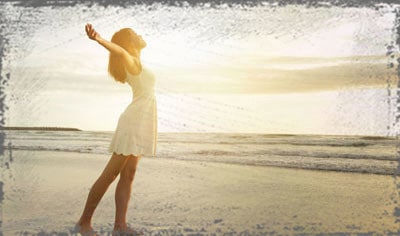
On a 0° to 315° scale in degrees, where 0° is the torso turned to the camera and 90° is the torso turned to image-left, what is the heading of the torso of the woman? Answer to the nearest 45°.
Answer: approximately 270°
